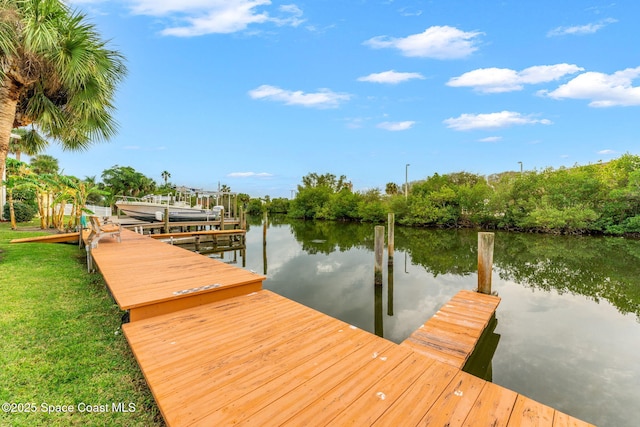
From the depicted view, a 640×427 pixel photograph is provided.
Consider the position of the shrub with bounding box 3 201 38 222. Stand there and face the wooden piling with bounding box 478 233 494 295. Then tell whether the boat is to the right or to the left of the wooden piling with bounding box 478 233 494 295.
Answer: left

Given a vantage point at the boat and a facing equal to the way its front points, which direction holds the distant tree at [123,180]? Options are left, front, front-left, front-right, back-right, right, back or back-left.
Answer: right

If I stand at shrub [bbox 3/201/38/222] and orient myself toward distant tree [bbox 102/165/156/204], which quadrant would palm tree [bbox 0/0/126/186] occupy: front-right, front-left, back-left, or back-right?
back-right

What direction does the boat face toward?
to the viewer's left

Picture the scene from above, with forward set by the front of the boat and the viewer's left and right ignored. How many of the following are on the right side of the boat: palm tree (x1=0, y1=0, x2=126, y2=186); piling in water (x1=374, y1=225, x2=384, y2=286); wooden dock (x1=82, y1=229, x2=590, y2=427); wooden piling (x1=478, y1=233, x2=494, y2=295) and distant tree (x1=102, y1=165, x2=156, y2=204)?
1

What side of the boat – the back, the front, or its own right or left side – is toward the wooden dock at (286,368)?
left

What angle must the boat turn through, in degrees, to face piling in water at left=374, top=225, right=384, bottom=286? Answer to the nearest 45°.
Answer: approximately 90° to its left

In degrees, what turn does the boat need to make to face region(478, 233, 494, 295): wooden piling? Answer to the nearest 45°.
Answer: approximately 90° to its left

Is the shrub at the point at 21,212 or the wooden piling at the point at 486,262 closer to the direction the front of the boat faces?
the shrub

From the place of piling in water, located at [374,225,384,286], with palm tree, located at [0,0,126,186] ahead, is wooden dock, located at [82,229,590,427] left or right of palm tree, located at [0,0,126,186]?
left
